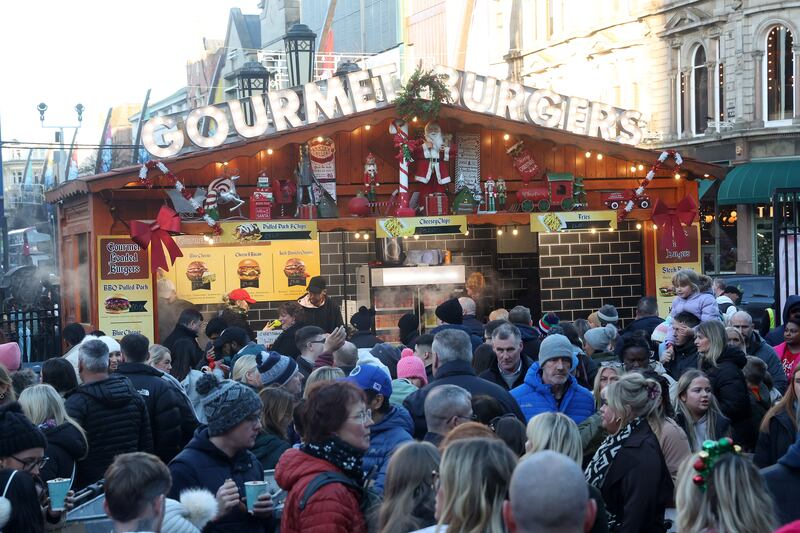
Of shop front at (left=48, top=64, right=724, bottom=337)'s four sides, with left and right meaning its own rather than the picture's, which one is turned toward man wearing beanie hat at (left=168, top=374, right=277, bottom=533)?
front

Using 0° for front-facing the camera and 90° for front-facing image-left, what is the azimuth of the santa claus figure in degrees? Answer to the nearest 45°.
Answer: approximately 0°

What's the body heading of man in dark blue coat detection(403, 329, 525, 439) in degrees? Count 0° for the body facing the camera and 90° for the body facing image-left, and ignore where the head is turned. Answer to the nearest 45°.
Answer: approximately 180°

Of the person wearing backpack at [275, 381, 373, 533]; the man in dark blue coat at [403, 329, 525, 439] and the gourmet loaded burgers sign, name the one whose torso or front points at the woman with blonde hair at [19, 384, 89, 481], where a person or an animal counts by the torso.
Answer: the gourmet loaded burgers sign

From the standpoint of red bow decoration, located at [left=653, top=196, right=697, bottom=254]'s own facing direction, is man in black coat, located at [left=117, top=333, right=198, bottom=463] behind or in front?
in front

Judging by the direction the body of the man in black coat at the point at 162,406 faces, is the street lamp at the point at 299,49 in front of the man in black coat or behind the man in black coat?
in front

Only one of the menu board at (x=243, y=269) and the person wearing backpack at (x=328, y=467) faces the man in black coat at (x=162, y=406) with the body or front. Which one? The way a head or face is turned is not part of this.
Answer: the menu board

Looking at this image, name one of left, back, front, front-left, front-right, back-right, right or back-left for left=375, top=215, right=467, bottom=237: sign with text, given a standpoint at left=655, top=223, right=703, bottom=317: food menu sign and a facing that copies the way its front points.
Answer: front-right

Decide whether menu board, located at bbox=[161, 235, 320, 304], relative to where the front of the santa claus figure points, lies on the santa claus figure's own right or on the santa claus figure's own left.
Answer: on the santa claus figure's own right

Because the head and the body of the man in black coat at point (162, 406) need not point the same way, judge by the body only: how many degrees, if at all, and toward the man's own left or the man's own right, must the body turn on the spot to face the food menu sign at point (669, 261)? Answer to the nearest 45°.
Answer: approximately 45° to the man's own right

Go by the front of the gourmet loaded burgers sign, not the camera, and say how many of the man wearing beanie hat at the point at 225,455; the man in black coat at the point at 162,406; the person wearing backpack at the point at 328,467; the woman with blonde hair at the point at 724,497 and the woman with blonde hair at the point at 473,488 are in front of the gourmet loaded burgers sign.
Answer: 5
